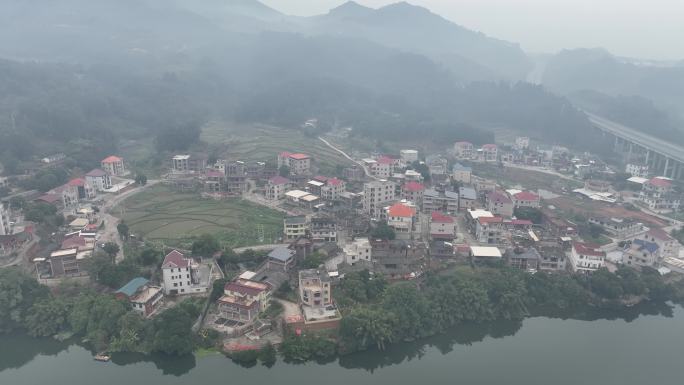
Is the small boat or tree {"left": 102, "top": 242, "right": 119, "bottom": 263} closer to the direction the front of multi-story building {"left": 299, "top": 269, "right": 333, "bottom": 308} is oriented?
the small boat

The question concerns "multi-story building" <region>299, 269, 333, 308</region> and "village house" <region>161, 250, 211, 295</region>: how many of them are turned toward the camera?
2

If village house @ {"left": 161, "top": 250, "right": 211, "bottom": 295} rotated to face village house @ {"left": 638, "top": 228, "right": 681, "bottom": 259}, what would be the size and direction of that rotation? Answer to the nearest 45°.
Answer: approximately 90° to its left

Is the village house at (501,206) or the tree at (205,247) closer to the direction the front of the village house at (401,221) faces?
the tree

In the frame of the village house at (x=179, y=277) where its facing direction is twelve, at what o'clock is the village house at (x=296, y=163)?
the village house at (x=296, y=163) is roughly at 7 o'clock from the village house at (x=179, y=277).

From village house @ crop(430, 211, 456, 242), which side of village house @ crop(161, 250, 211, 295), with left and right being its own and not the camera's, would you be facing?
left

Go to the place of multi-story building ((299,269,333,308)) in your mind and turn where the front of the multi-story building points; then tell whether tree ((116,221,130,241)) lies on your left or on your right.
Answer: on your right

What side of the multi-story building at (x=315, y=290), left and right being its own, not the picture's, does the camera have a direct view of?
front

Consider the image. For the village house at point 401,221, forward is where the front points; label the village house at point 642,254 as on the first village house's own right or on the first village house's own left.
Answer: on the first village house's own left

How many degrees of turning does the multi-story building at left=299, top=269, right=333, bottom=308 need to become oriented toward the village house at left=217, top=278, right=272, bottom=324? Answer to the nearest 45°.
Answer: approximately 90° to its right

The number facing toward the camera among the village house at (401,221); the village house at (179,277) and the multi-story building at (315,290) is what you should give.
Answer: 3
